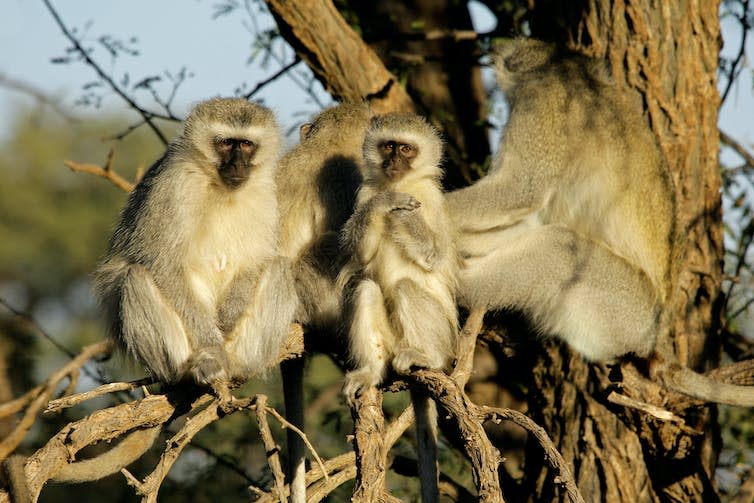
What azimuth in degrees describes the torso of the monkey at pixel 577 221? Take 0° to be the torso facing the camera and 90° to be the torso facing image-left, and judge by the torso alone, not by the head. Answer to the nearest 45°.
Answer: approximately 90°

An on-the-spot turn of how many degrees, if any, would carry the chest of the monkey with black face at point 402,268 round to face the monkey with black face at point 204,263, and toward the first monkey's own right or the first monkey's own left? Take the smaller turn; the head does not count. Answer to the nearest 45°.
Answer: approximately 90° to the first monkey's own right

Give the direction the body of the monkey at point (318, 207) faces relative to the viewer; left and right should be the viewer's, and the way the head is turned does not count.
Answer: facing away from the viewer and to the right of the viewer

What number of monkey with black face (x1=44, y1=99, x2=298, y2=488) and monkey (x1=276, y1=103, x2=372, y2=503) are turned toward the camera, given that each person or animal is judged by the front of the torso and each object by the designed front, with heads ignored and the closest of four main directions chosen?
1

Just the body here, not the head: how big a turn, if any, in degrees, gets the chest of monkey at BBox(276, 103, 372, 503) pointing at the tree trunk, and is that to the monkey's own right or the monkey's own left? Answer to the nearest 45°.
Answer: approximately 45° to the monkey's own right

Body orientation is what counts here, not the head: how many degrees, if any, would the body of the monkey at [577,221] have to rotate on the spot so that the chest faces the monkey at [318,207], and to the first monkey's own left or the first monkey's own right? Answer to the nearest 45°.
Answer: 0° — it already faces it

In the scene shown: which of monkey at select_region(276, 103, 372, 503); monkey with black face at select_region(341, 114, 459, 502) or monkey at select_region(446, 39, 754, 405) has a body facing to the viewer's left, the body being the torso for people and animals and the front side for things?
monkey at select_region(446, 39, 754, 405)

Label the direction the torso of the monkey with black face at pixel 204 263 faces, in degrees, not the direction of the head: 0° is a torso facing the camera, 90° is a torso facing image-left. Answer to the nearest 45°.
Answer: approximately 0°

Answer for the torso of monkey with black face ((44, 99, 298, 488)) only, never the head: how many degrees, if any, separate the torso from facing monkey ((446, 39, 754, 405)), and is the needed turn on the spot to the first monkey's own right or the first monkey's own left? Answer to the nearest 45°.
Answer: approximately 90° to the first monkey's own left
